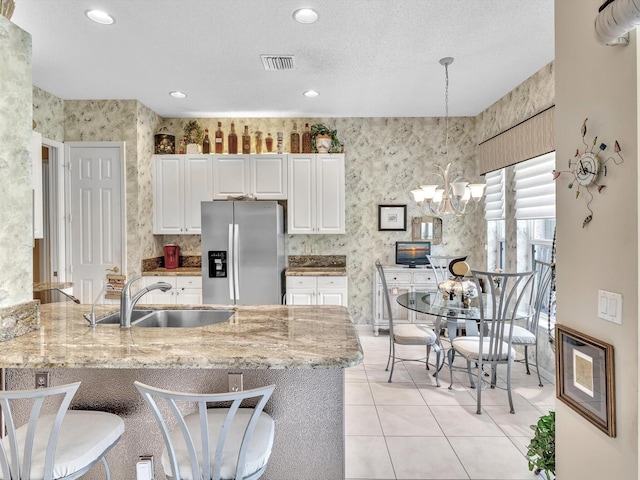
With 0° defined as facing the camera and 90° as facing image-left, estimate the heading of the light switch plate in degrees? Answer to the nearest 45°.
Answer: approximately 45°

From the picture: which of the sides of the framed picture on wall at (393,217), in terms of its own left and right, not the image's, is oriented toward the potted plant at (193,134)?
right

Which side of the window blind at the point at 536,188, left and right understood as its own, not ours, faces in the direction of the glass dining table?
front

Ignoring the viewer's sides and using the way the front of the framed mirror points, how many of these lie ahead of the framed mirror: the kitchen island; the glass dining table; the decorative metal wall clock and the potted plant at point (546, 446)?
4

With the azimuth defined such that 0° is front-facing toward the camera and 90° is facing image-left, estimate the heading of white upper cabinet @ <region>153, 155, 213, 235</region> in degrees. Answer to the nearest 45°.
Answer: approximately 0°

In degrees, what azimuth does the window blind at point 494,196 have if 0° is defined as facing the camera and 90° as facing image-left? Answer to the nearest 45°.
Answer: approximately 45°

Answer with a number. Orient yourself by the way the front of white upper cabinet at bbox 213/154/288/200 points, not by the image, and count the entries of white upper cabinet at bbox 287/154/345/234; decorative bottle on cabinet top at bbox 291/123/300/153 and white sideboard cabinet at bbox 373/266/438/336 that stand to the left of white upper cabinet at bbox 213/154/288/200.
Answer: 3

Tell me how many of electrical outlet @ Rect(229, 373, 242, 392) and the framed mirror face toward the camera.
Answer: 2

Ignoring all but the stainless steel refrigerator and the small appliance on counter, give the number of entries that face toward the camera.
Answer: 2

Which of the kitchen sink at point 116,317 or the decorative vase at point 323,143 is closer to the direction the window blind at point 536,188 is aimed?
the kitchen sink

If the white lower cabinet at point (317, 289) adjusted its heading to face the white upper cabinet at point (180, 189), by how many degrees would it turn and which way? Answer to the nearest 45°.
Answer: approximately 90° to its right
